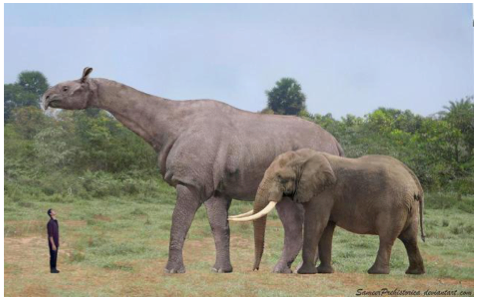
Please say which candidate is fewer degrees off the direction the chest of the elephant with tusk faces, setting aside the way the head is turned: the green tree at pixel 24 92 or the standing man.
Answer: the standing man

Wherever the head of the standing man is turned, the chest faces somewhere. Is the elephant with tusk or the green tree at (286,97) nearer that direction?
the elephant with tusk

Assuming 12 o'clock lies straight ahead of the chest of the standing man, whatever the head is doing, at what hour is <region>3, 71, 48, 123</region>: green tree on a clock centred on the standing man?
The green tree is roughly at 9 o'clock from the standing man.

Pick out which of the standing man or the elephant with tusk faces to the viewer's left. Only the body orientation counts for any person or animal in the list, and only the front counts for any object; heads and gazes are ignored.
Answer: the elephant with tusk

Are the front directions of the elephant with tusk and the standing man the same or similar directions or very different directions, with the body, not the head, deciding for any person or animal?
very different directions

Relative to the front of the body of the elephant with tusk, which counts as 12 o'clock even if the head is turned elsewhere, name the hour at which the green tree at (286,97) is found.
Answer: The green tree is roughly at 3 o'clock from the elephant with tusk.

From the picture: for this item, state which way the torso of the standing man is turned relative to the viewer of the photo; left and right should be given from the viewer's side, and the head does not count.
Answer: facing to the right of the viewer

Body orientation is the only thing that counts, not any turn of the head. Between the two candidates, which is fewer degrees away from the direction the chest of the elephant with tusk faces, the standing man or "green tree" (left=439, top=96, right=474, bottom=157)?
the standing man

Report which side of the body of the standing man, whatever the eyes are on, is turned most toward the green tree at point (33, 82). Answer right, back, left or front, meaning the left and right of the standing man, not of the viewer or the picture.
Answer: left

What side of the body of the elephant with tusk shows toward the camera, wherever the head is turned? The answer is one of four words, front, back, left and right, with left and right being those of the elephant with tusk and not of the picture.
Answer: left

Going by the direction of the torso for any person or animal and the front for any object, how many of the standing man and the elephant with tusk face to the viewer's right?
1

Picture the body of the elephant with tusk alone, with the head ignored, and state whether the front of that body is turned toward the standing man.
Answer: yes
